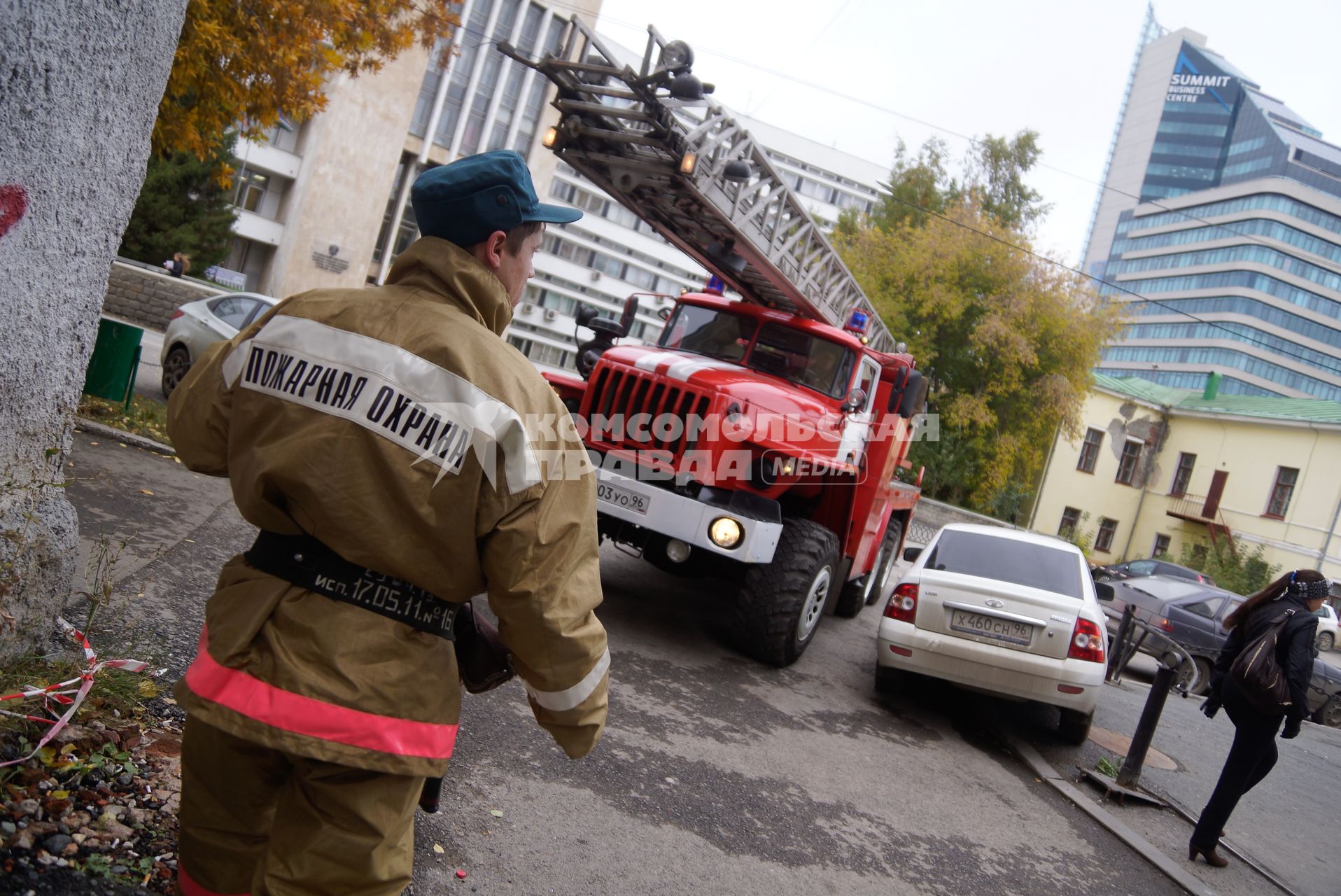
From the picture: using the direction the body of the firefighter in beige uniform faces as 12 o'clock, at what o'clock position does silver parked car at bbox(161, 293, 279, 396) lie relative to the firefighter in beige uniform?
The silver parked car is roughly at 10 o'clock from the firefighter in beige uniform.

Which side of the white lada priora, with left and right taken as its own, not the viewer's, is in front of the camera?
back

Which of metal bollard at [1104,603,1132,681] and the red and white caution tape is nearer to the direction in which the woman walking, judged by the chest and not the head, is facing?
the metal bollard

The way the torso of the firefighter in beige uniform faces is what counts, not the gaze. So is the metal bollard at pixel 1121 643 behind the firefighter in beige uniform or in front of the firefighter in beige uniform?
in front

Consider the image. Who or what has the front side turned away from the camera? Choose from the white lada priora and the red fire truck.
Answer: the white lada priora

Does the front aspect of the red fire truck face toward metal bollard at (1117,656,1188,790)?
no

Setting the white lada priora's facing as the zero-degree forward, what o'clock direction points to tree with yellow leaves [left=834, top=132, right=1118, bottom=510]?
The tree with yellow leaves is roughly at 12 o'clock from the white lada priora.

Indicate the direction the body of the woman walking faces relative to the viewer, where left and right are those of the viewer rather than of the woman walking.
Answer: facing away from the viewer and to the right of the viewer

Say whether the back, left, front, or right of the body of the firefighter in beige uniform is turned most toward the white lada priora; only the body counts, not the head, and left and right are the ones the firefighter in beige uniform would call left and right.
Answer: front

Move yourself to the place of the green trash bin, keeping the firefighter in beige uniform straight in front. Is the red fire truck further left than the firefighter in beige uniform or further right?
left

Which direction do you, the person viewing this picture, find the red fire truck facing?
facing the viewer and to the left of the viewer

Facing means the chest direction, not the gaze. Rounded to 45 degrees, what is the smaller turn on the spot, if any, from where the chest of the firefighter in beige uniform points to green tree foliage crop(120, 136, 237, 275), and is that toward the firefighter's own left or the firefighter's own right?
approximately 45° to the firefighter's own left

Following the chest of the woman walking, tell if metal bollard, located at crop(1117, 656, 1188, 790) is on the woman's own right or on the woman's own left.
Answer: on the woman's own left

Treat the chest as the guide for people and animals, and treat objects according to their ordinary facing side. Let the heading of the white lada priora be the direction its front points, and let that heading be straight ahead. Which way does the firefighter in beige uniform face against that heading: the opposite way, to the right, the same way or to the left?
the same way

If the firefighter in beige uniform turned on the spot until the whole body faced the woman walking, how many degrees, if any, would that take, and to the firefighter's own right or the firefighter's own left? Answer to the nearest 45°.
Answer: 0° — they already face them

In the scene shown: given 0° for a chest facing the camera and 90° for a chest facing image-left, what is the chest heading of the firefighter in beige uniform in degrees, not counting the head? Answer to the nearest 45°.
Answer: approximately 225°
